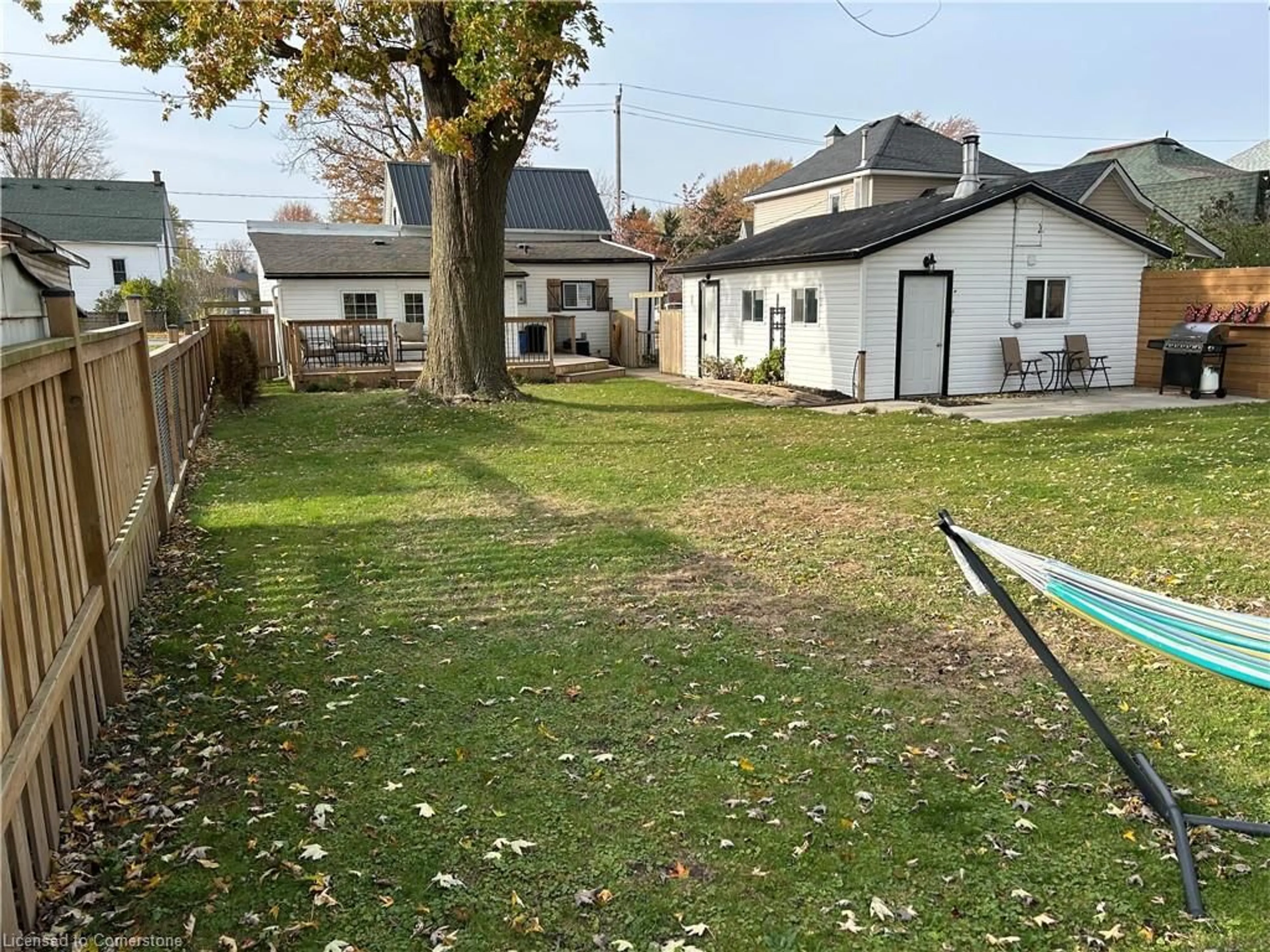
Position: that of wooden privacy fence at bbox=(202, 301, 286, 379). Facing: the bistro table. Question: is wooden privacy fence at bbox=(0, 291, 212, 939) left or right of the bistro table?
right
